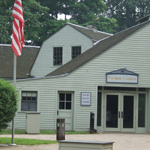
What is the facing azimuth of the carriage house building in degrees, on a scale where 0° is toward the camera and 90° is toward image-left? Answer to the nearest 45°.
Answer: approximately 0°

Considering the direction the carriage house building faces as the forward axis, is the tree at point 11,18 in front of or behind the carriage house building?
behind

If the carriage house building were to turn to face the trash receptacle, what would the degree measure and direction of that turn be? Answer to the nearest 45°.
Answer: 0° — it already faces it

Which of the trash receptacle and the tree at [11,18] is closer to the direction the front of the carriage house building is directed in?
the trash receptacle
